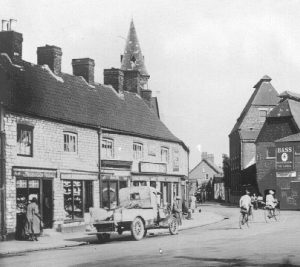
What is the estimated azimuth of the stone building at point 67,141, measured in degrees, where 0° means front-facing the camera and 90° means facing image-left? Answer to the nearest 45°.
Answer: approximately 315°

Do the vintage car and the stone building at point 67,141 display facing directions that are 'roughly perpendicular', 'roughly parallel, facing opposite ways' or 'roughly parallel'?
roughly perpendicular

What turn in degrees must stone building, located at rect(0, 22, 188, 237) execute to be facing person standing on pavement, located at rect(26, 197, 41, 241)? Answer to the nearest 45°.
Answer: approximately 45° to its right
